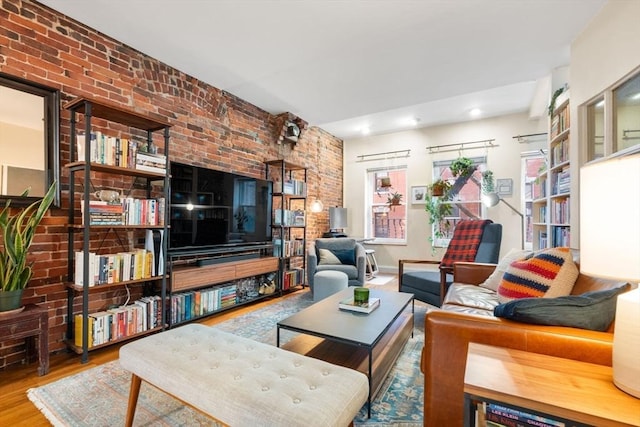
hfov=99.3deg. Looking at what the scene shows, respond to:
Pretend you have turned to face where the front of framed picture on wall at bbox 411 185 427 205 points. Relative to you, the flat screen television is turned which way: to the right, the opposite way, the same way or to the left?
to the left

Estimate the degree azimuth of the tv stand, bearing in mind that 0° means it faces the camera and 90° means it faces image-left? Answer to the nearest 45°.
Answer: approximately 315°

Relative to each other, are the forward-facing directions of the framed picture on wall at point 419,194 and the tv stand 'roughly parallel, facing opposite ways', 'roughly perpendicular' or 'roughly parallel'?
roughly perpendicular

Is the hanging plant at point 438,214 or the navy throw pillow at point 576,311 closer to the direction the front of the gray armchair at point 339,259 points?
the navy throw pillow

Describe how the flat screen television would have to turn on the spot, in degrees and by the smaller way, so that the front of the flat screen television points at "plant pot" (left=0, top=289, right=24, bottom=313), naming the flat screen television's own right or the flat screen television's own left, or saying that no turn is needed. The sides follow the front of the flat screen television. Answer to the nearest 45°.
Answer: approximately 90° to the flat screen television's own right

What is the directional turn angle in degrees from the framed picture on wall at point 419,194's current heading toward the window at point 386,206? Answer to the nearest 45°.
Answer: approximately 90° to its right

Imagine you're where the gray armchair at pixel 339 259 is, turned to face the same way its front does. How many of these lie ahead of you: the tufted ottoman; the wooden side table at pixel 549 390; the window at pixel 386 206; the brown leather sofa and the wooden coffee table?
4

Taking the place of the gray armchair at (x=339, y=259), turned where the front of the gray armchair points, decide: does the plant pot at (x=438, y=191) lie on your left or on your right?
on your left

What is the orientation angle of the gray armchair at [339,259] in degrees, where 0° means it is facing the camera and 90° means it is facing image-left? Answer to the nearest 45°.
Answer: approximately 0°

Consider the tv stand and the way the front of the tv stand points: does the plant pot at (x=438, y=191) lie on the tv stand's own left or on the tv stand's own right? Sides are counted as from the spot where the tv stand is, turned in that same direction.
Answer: on the tv stand's own left
